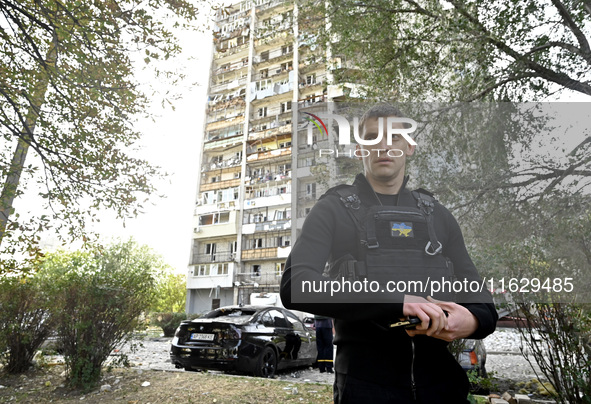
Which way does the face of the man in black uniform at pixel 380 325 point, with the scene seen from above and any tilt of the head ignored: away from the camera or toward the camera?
toward the camera

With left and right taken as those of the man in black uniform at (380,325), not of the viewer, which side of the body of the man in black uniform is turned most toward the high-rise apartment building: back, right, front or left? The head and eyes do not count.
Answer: back

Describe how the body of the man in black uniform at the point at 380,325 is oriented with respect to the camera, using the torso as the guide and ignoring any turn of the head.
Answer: toward the camera

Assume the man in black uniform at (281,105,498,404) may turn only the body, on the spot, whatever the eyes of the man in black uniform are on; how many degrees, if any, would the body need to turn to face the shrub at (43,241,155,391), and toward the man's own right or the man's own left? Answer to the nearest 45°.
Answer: approximately 135° to the man's own right

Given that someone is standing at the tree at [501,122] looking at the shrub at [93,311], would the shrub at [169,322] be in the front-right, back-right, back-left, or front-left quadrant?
front-right

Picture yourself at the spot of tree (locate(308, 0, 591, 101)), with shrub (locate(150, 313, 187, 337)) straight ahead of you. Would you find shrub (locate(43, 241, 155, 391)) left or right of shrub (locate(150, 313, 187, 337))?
left

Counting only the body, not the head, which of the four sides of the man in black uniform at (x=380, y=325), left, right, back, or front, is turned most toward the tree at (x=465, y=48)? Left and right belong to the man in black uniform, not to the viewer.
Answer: back

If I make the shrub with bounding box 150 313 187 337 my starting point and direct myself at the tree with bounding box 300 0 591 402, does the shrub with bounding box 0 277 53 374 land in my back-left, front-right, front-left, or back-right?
front-right

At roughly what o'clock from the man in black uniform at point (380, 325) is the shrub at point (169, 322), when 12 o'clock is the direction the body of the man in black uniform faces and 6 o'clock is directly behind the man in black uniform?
The shrub is roughly at 5 o'clock from the man in black uniform.

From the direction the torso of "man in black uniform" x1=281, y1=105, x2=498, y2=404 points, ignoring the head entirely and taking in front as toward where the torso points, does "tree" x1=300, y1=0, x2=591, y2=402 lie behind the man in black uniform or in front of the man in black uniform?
behind

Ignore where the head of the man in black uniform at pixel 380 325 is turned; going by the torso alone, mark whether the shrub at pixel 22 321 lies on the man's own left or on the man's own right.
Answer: on the man's own right
